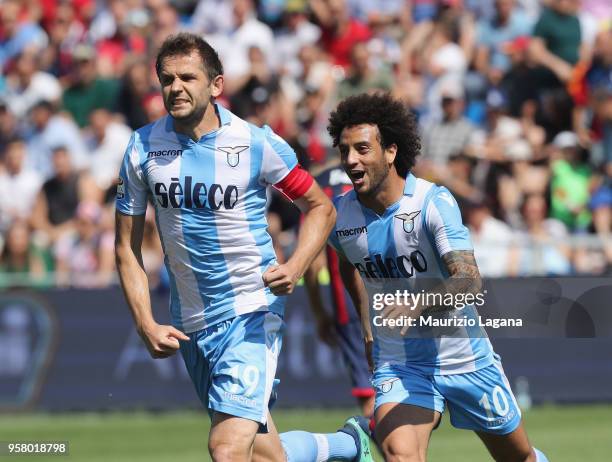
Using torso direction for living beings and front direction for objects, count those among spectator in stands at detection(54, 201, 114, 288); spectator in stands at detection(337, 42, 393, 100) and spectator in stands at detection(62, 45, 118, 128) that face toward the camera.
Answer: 3

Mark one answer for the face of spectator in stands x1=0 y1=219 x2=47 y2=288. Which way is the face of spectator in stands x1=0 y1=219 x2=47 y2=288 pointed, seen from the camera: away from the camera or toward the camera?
toward the camera

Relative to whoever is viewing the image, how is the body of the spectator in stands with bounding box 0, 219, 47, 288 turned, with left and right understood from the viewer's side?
facing the viewer

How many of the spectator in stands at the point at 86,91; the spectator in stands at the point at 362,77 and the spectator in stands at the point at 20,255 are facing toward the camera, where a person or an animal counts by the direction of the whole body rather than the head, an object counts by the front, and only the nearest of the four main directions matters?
3

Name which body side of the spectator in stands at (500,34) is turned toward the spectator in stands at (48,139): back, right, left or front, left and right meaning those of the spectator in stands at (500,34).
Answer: right

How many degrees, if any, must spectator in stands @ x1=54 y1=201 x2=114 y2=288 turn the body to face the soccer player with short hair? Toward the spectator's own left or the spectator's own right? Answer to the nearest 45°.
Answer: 0° — they already face them

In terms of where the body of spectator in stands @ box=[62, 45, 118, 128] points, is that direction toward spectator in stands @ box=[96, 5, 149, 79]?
no

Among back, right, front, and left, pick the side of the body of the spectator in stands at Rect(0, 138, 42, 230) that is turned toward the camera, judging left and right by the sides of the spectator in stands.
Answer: front

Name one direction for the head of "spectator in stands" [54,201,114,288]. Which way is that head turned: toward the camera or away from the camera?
toward the camera

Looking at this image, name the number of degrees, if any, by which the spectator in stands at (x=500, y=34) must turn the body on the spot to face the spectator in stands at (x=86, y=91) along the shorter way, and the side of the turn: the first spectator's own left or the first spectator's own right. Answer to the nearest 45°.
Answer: approximately 90° to the first spectator's own right

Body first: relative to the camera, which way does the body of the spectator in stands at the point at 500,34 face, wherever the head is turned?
toward the camera

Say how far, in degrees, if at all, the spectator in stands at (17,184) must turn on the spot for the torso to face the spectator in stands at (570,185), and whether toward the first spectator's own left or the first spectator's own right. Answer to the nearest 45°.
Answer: approximately 45° to the first spectator's own left

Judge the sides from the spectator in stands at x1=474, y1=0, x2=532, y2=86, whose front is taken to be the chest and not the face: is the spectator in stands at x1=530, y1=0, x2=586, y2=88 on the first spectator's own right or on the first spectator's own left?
on the first spectator's own left

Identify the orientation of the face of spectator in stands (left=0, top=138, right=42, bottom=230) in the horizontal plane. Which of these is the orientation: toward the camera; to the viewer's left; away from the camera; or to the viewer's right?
toward the camera

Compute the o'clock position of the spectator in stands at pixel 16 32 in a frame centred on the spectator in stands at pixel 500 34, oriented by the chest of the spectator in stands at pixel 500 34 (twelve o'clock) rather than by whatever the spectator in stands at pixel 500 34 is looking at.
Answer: the spectator in stands at pixel 16 32 is roughly at 3 o'clock from the spectator in stands at pixel 500 34.
